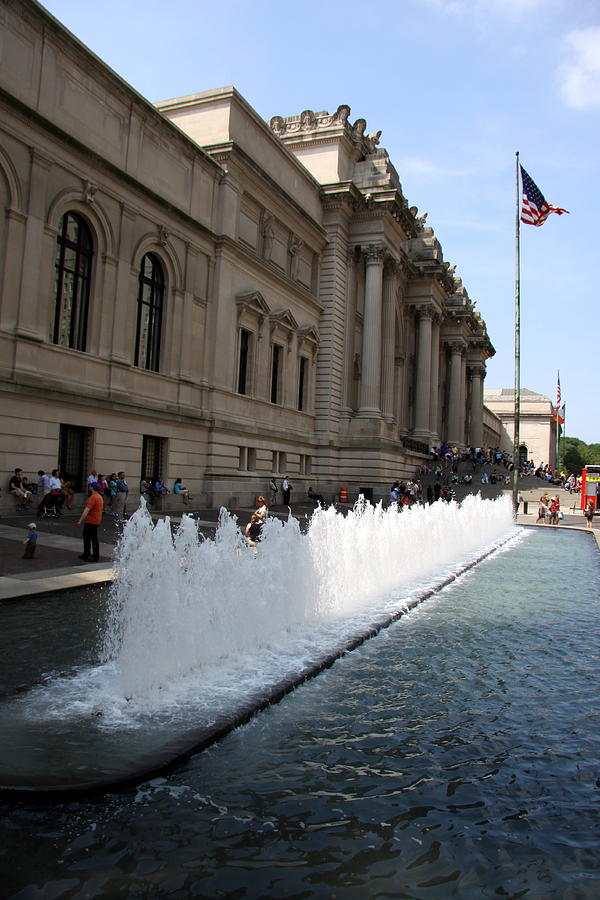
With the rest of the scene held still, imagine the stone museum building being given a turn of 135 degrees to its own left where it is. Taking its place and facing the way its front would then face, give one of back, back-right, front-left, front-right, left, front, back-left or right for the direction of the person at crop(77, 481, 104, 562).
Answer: back

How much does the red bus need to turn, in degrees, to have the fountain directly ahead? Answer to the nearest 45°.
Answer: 0° — it already faces it

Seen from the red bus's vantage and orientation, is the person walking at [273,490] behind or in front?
in front

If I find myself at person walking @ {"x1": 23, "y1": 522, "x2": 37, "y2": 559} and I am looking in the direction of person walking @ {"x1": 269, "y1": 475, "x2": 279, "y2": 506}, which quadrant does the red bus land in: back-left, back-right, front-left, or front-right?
front-right

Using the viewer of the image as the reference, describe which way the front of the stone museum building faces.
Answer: facing the viewer and to the right of the viewer

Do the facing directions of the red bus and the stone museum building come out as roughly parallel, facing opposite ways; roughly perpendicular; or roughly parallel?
roughly perpendicular

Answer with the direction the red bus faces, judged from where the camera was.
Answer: facing the viewer

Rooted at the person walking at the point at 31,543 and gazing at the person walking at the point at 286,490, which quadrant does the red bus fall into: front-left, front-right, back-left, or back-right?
front-right

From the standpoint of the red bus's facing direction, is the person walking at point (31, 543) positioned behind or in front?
in front

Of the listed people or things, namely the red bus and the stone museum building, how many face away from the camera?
0
